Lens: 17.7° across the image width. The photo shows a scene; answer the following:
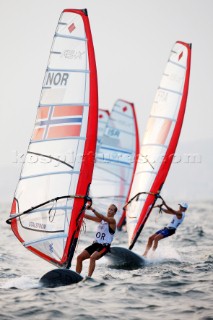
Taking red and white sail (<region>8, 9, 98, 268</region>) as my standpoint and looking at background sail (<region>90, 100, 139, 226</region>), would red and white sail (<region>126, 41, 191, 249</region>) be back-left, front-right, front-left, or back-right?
front-right

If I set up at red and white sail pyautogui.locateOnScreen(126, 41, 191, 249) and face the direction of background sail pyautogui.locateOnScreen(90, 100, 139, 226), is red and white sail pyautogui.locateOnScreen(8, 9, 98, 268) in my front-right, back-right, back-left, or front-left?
back-left

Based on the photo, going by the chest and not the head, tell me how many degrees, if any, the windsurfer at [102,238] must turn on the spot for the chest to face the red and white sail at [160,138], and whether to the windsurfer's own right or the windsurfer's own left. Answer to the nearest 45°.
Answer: approximately 135° to the windsurfer's own right

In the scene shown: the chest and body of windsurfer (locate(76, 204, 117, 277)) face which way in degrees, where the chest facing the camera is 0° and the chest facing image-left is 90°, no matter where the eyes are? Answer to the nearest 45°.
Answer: approximately 45°
